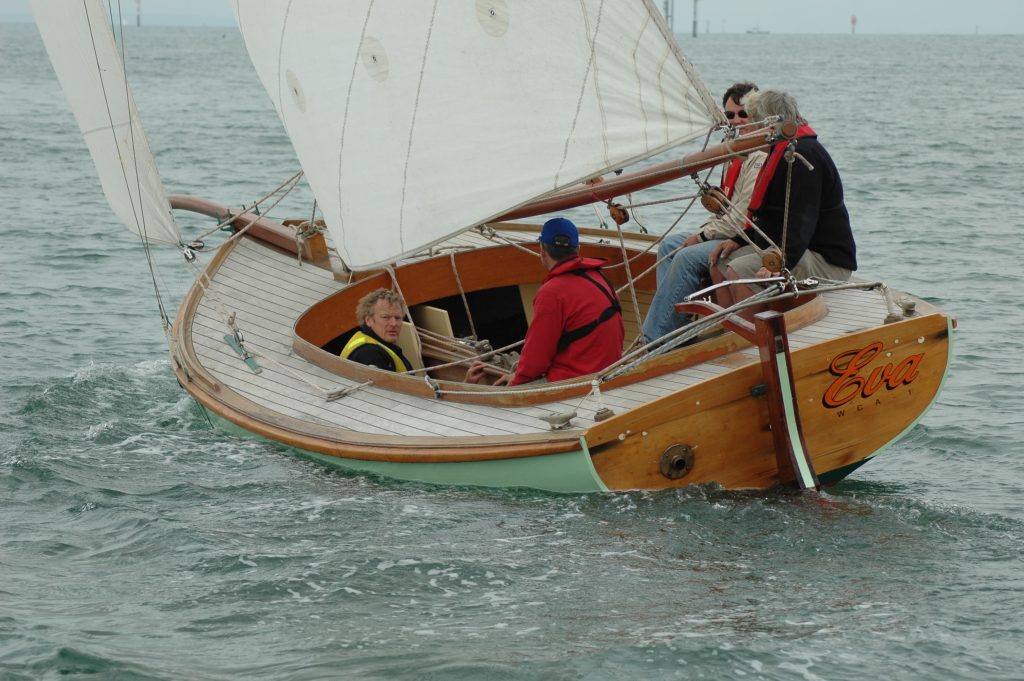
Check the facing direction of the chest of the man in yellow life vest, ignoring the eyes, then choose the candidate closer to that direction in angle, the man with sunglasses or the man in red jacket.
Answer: the man in red jacket

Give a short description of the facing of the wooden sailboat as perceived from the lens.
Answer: facing away from the viewer and to the left of the viewer

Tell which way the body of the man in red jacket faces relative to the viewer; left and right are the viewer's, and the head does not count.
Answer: facing away from the viewer and to the left of the viewer

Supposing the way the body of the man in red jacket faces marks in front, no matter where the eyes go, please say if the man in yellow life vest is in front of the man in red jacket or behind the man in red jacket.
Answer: in front

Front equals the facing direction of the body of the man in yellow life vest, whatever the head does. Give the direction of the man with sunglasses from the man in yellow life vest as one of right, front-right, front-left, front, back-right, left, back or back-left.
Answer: front-left

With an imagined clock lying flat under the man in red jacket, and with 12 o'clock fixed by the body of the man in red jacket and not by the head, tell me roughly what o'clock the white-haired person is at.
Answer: The white-haired person is roughly at 4 o'clock from the man in red jacket.

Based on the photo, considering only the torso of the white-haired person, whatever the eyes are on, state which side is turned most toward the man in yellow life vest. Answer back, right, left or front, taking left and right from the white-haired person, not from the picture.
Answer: front

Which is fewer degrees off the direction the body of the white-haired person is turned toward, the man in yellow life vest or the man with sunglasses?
the man in yellow life vest

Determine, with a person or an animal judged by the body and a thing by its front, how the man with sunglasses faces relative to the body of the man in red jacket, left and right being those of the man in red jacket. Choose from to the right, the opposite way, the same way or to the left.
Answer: to the left

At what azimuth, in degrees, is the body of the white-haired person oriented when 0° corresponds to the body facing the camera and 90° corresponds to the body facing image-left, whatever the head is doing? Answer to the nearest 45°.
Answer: approximately 90°

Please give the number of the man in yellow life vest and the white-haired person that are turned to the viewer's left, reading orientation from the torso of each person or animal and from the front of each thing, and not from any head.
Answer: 1

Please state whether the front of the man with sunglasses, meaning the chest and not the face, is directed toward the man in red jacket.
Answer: yes

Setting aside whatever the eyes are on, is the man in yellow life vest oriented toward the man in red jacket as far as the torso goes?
yes

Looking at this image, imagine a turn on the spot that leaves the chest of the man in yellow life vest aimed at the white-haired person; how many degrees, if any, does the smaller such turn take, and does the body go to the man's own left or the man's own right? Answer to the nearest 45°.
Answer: approximately 45° to the man's own left
